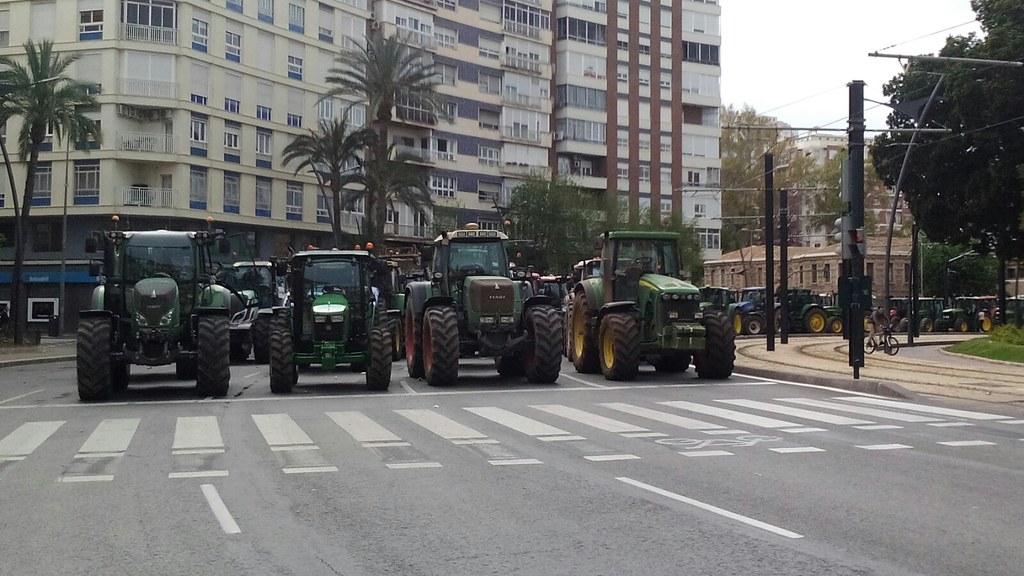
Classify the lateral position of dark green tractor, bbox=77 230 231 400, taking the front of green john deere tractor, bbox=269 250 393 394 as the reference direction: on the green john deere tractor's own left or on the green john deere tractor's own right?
on the green john deere tractor's own right

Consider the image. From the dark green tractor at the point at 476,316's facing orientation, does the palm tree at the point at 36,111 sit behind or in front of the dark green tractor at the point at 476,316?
behind

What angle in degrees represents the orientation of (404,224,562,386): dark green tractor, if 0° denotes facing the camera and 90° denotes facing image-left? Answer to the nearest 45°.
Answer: approximately 315°

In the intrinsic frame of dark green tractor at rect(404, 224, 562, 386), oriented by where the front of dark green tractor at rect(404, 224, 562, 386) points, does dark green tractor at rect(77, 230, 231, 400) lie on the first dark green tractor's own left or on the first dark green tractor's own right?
on the first dark green tractor's own right

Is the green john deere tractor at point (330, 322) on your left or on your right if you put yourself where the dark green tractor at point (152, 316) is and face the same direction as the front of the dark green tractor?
on your left

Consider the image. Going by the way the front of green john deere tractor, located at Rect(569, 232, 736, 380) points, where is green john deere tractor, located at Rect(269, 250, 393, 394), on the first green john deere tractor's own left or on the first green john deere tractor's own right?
on the first green john deere tractor's own right

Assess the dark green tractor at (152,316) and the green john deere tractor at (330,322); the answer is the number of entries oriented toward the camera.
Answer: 2
